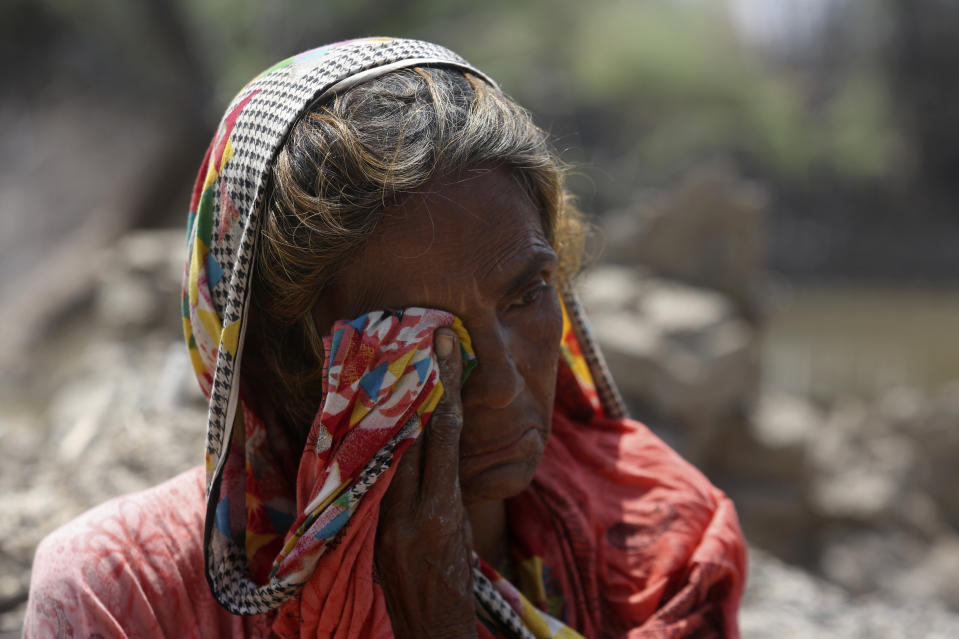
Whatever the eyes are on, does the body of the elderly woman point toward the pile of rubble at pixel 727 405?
no

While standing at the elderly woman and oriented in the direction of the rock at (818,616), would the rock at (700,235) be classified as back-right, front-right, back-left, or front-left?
front-left

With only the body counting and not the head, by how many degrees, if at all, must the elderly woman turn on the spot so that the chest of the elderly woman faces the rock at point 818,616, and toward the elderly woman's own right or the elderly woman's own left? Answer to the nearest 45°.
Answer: approximately 90° to the elderly woman's own left

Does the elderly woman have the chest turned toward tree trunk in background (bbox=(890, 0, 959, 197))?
no

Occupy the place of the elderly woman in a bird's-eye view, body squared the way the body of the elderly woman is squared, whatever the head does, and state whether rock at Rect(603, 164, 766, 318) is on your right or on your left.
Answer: on your left

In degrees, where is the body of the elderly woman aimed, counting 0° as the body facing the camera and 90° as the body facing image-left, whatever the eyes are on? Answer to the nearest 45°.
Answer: approximately 315°

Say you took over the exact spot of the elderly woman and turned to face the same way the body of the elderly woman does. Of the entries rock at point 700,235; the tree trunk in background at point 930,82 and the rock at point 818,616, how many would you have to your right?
0

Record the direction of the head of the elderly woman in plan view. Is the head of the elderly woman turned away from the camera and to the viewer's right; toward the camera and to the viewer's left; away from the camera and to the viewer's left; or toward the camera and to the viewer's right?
toward the camera and to the viewer's right
